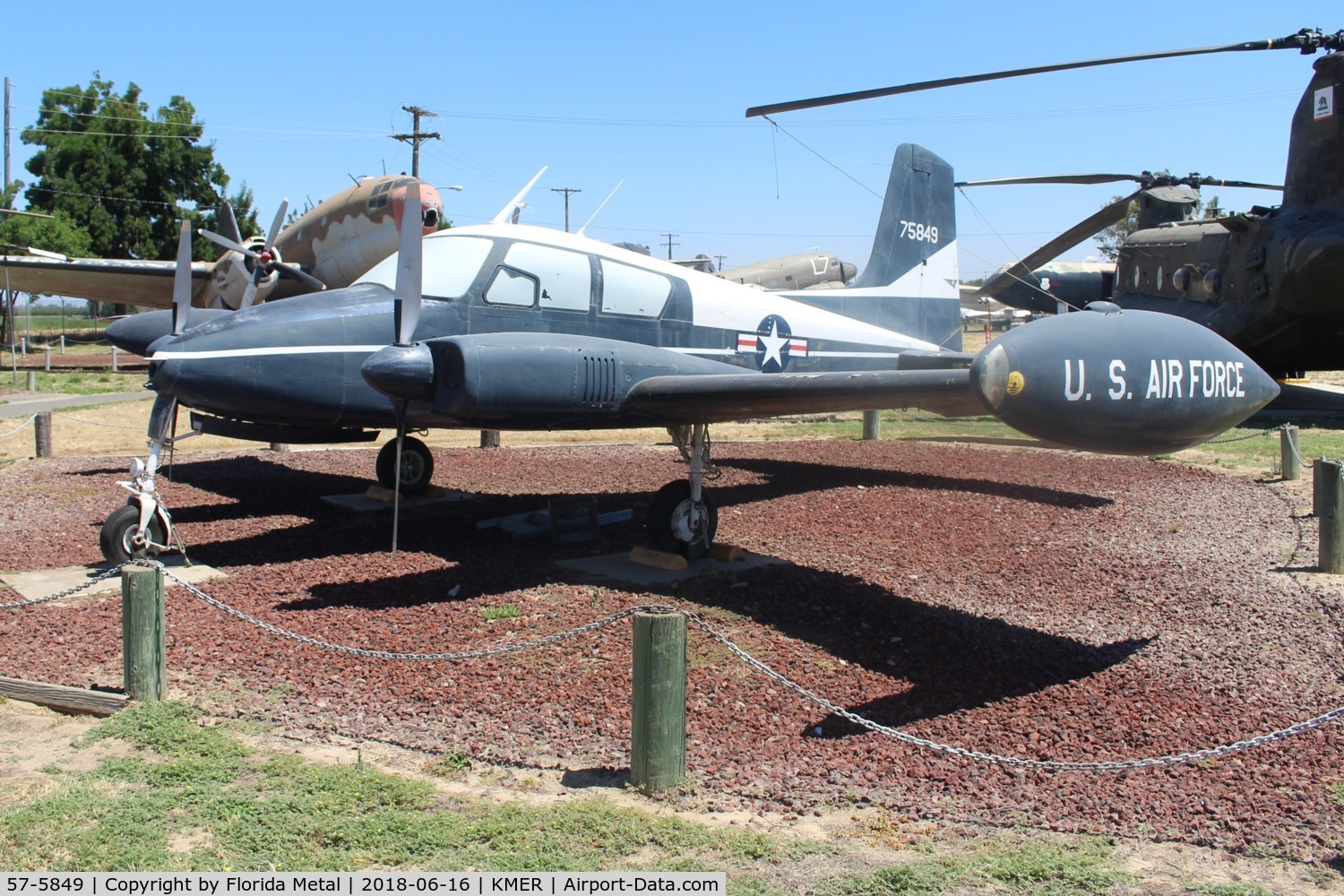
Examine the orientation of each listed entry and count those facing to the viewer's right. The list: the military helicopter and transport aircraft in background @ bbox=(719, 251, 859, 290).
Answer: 1

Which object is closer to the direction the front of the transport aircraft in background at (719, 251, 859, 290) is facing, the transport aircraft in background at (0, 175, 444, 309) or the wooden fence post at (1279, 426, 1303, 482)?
the wooden fence post

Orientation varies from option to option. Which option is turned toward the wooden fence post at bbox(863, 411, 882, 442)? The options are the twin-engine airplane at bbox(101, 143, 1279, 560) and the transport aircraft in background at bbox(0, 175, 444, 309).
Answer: the transport aircraft in background

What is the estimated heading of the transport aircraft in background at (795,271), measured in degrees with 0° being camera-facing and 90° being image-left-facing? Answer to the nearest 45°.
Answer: approximately 270°

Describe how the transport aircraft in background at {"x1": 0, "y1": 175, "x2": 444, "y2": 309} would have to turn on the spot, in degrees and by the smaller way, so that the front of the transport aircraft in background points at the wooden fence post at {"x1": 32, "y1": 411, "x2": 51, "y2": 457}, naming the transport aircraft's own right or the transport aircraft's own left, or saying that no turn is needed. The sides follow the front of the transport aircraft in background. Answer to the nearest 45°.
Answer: approximately 90° to the transport aircraft's own right

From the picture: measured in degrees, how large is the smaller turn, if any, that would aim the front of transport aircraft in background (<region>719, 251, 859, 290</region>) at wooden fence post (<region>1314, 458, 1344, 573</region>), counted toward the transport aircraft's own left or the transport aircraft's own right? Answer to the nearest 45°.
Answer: approximately 90° to the transport aircraft's own right

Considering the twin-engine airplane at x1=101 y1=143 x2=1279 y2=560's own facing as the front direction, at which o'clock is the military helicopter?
The military helicopter is roughly at 6 o'clock from the twin-engine airplane.

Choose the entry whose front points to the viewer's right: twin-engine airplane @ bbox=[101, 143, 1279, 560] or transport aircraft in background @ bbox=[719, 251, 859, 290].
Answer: the transport aircraft in background

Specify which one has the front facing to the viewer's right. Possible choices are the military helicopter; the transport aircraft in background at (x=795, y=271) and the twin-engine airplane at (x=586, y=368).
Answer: the transport aircraft in background

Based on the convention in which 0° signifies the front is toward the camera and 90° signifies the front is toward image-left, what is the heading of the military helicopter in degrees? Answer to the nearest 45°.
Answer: approximately 135°

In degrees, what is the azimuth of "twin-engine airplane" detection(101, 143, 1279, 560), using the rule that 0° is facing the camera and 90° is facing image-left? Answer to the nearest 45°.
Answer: approximately 45°

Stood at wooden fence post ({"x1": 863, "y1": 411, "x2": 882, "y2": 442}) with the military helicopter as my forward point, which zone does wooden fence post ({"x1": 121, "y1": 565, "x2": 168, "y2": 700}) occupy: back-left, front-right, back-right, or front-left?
back-right

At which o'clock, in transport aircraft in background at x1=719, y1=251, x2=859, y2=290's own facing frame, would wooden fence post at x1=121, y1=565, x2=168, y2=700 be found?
The wooden fence post is roughly at 3 o'clock from the transport aircraft in background.
